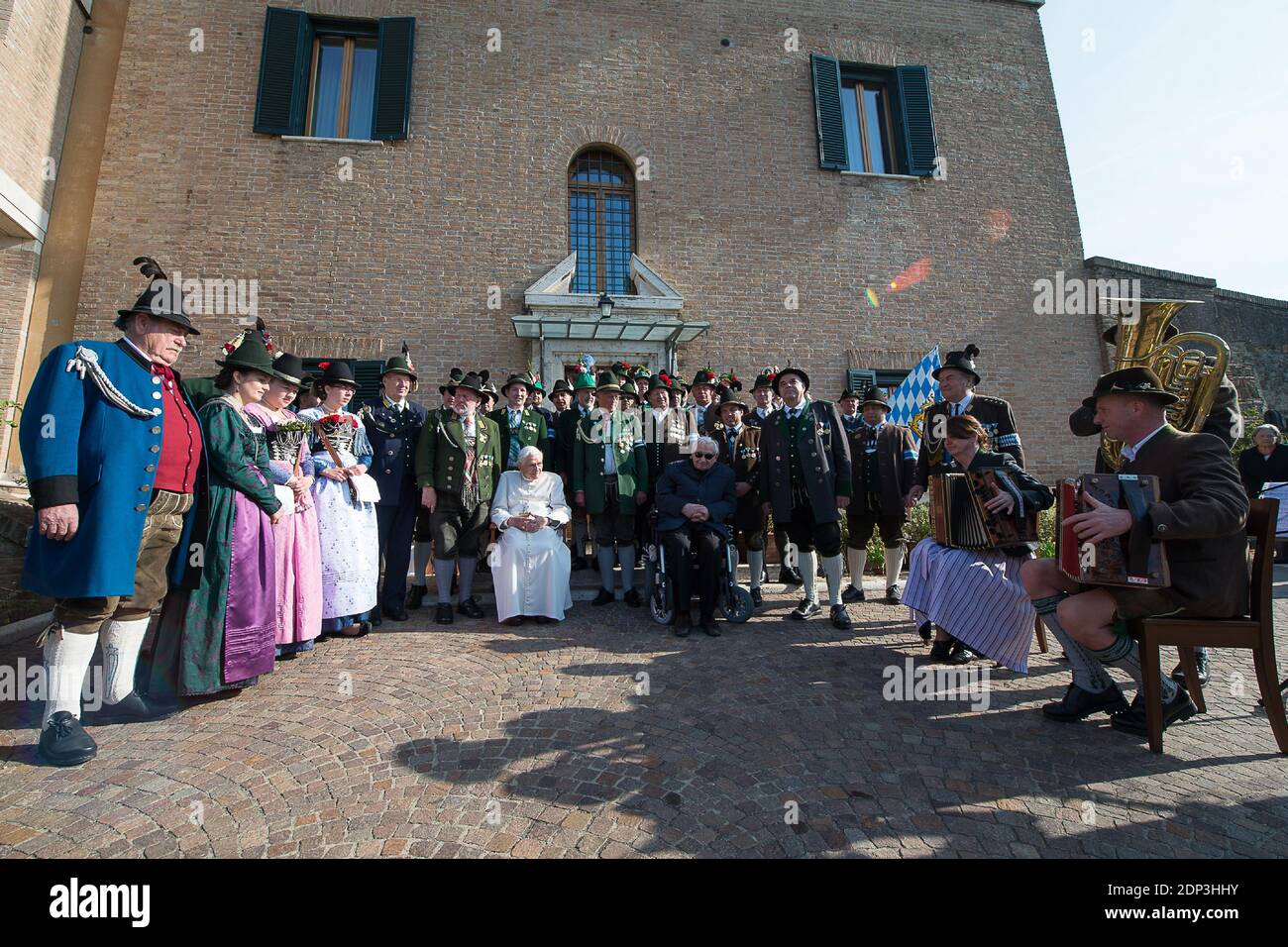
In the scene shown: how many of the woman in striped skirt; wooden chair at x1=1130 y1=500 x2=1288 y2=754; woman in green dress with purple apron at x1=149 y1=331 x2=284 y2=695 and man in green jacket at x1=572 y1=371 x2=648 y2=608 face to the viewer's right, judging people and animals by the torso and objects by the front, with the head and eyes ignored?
1

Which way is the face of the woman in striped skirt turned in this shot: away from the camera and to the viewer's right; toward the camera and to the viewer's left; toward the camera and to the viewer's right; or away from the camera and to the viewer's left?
toward the camera and to the viewer's left

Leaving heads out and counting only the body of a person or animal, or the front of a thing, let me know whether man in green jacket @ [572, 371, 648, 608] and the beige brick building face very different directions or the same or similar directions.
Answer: same or similar directions

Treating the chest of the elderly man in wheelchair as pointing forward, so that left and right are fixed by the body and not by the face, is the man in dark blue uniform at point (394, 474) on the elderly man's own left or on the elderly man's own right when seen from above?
on the elderly man's own right

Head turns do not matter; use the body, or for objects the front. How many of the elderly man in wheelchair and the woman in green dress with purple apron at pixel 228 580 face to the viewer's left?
0

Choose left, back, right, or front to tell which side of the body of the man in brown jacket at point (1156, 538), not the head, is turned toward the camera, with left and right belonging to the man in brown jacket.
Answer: left

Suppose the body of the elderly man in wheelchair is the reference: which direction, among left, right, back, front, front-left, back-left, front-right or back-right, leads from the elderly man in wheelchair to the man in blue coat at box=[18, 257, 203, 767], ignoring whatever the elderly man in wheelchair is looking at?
front-right

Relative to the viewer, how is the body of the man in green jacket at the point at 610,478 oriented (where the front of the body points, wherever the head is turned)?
toward the camera

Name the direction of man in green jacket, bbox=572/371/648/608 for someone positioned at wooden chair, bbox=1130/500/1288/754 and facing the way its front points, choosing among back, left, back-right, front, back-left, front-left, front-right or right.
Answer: front

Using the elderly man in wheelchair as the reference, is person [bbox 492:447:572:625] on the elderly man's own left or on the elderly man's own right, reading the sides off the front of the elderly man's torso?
on the elderly man's own right

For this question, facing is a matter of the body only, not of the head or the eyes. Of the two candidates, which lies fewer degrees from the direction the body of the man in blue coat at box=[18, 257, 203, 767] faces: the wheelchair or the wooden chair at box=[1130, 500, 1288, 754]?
the wooden chair

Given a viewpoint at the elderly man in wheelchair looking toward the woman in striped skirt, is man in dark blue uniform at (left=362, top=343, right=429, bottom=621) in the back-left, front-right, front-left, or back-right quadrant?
back-right

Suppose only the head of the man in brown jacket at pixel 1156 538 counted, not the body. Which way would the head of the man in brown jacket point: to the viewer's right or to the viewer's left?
to the viewer's left

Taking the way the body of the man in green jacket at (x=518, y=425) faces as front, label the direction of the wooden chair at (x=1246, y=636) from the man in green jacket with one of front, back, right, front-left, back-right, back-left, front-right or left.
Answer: front-left

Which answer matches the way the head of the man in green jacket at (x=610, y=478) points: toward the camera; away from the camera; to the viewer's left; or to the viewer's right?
toward the camera

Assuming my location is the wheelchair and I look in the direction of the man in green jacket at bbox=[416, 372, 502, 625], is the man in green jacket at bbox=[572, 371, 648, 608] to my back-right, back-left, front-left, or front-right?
front-right

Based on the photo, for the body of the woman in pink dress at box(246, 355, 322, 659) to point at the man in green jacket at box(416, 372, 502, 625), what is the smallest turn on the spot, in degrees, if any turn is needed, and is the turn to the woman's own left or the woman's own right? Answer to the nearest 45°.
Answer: approximately 90° to the woman's own left

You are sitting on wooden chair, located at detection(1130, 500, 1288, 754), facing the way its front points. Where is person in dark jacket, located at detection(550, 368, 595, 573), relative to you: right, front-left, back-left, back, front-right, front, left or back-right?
front
